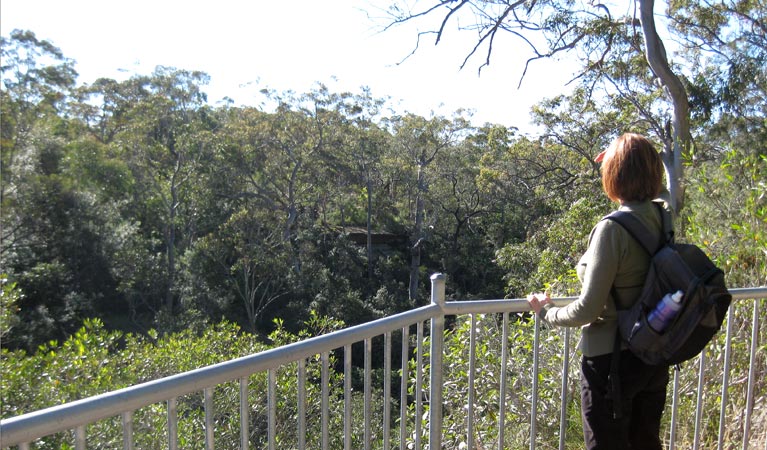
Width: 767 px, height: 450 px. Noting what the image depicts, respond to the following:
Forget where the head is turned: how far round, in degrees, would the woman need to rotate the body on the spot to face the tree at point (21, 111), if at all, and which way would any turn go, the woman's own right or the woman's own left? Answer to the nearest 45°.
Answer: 0° — they already face it

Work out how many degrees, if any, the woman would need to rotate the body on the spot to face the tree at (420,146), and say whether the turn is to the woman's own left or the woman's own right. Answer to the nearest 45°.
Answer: approximately 45° to the woman's own right

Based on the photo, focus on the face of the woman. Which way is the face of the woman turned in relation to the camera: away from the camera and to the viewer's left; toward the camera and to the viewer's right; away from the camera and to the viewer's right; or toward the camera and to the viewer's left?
away from the camera and to the viewer's left

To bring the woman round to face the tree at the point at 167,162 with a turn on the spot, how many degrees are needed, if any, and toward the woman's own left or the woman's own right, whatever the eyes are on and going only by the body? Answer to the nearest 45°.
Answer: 0° — they already face it

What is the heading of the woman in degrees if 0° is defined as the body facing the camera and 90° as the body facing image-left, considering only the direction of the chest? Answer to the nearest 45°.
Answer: approximately 135°
